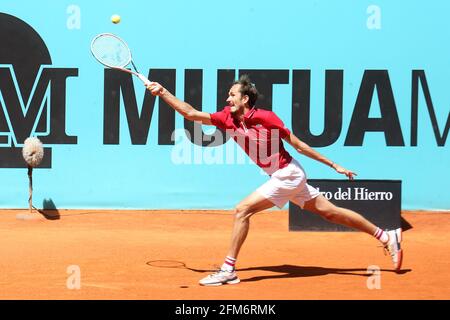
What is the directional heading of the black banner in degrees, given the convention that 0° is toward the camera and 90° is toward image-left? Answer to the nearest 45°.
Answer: approximately 0°

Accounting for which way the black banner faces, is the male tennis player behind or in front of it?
in front

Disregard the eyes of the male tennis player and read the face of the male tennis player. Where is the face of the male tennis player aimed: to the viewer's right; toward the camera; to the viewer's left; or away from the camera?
to the viewer's left
